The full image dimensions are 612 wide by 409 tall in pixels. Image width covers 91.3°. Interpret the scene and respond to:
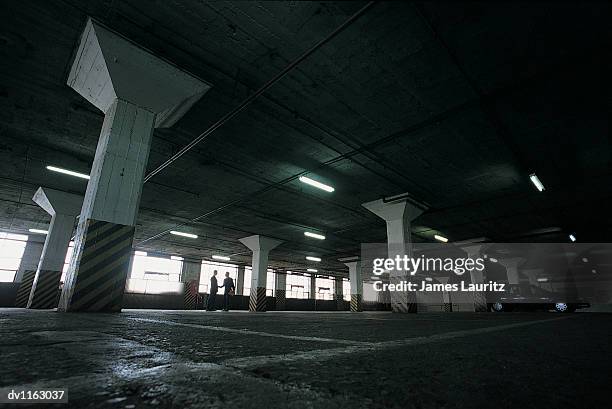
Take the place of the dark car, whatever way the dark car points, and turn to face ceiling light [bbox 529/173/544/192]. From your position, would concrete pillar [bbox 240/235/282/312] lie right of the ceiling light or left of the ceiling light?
right

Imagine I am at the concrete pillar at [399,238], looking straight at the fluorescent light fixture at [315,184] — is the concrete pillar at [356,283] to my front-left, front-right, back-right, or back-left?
back-right

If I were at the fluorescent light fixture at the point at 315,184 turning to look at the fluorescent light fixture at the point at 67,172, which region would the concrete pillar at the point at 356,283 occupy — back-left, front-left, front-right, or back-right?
back-right

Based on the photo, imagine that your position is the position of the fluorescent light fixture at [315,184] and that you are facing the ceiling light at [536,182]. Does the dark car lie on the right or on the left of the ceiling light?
left
